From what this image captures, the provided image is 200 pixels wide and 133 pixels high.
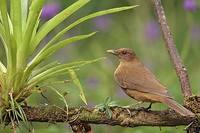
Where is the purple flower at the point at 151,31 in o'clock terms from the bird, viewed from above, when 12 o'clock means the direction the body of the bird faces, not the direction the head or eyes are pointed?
The purple flower is roughly at 3 o'clock from the bird.

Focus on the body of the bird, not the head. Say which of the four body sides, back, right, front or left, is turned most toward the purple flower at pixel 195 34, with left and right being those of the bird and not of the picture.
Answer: right

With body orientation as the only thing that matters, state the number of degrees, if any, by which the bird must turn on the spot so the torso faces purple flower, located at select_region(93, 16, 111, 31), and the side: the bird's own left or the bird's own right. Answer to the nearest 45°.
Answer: approximately 90° to the bird's own right

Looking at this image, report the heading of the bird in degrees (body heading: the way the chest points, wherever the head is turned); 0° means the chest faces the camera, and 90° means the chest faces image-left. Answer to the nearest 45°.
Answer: approximately 90°
